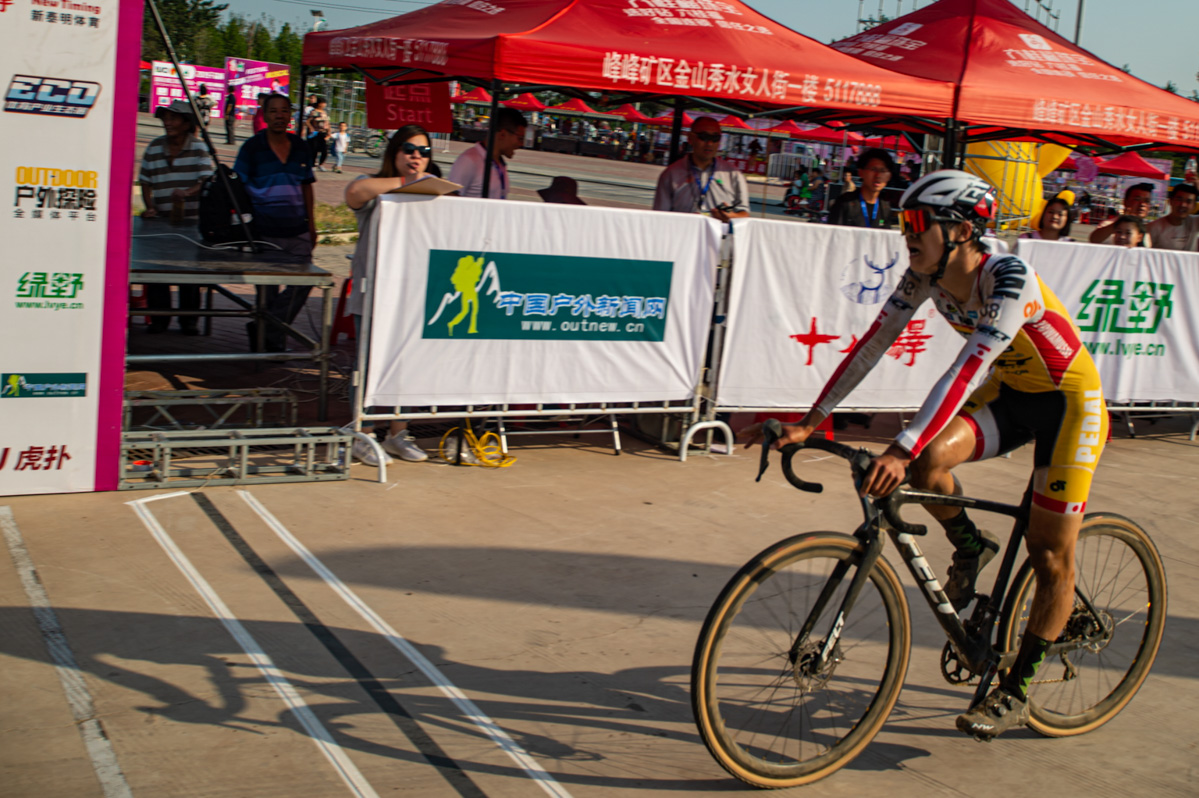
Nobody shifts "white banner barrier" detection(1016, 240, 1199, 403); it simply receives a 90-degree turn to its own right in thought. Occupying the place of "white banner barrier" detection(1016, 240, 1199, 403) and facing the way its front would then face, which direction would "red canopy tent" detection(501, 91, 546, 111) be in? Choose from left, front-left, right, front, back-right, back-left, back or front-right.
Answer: front-right

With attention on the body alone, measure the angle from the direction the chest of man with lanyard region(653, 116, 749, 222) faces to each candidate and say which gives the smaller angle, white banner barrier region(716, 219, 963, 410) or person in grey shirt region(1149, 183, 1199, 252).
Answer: the white banner barrier

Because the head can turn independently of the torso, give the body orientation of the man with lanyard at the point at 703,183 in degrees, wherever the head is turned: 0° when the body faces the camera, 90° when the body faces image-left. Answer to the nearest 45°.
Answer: approximately 0°

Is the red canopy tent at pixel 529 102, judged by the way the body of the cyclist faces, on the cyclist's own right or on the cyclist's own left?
on the cyclist's own right

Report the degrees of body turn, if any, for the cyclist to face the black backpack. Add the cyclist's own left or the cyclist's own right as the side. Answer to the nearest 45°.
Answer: approximately 90° to the cyclist's own right

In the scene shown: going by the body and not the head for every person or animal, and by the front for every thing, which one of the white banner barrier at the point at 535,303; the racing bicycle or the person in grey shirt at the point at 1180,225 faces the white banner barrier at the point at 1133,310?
the person in grey shirt

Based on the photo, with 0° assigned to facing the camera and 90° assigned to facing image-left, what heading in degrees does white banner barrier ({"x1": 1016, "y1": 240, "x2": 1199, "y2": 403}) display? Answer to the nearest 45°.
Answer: approximately 0°
